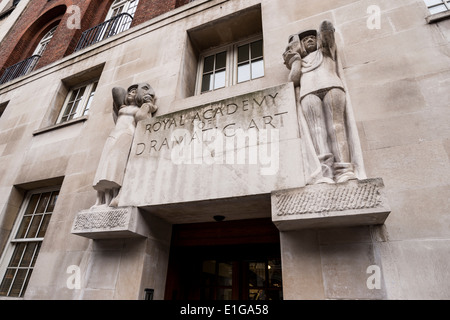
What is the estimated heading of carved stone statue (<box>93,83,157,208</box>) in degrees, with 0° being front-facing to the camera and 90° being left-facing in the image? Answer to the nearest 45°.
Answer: approximately 45°

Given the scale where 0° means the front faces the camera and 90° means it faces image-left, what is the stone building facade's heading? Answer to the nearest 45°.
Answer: approximately 45°

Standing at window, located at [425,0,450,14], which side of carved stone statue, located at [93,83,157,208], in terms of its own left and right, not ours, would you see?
left

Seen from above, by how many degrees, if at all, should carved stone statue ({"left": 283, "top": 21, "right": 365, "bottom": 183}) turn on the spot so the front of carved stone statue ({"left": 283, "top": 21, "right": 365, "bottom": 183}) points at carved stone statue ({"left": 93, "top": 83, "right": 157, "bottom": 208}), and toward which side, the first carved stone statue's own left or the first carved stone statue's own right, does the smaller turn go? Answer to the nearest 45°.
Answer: approximately 90° to the first carved stone statue's own right

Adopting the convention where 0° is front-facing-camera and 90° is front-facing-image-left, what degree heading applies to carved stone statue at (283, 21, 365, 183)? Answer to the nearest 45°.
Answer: approximately 0°

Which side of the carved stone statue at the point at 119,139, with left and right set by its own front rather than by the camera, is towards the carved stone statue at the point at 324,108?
left
